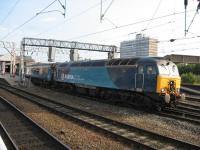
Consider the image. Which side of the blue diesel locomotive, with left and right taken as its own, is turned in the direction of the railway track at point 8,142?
right

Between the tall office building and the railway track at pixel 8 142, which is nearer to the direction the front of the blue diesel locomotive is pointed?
the railway track

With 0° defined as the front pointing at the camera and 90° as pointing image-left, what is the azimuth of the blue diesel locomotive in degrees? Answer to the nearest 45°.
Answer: approximately 315°

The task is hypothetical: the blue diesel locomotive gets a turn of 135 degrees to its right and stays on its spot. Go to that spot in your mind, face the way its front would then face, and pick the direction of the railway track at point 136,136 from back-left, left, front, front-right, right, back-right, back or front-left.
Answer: left

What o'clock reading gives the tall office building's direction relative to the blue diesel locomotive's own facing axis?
The tall office building is roughly at 8 o'clock from the blue diesel locomotive.
